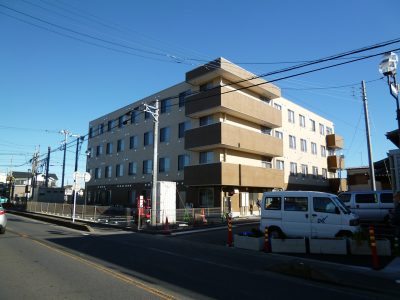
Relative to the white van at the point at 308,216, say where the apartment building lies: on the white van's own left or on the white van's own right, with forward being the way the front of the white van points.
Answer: on the white van's own left

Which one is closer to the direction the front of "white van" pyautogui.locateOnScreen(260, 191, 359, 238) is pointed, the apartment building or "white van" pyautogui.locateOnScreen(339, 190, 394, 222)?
the white van

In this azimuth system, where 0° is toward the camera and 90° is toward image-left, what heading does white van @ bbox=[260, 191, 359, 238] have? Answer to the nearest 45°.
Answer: approximately 270°
